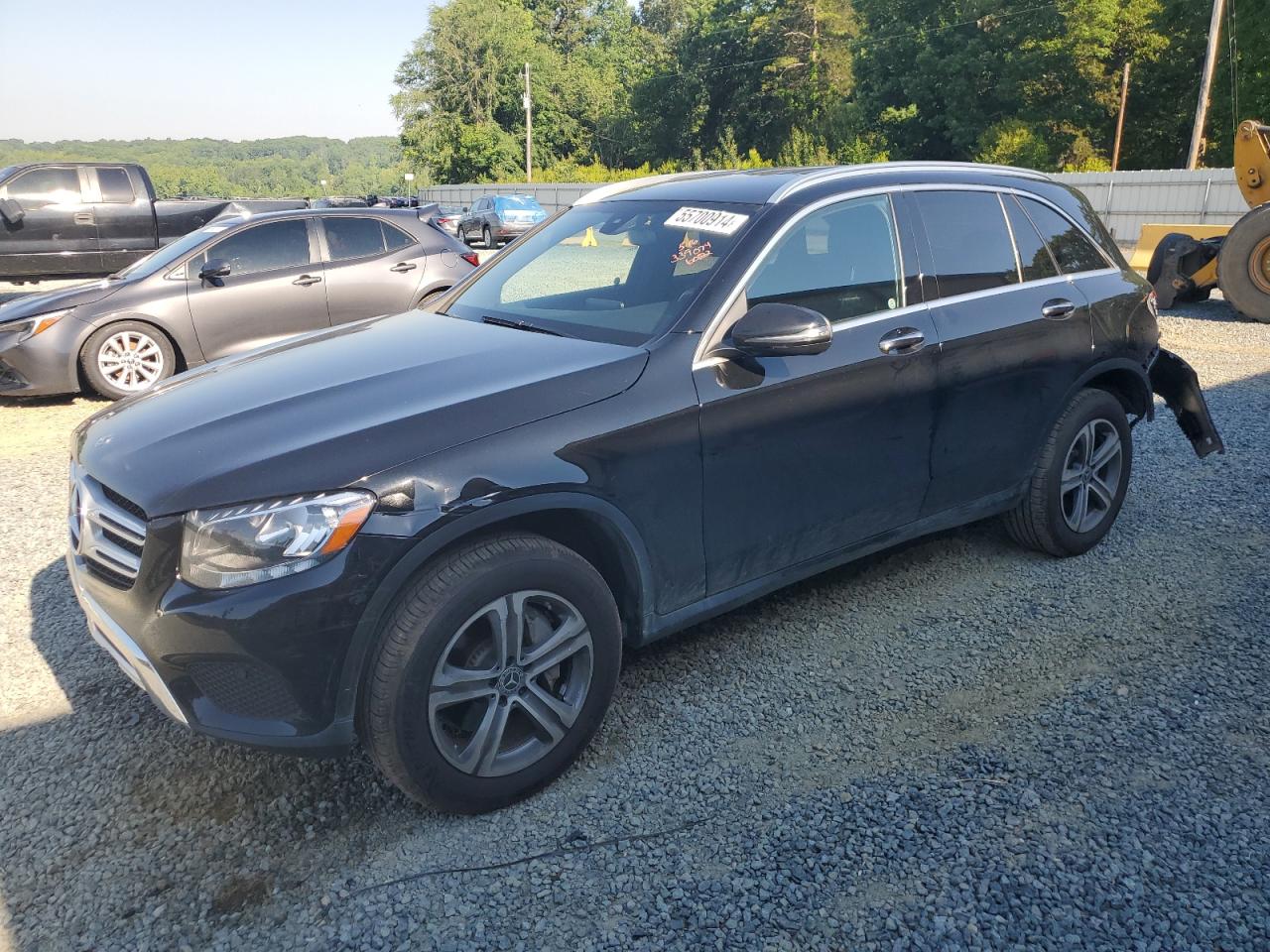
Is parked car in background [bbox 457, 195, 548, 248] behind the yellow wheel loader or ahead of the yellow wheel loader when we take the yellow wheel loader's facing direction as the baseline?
ahead

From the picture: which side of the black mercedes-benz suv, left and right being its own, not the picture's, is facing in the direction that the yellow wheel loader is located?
back

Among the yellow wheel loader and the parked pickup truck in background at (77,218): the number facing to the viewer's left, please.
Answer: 2

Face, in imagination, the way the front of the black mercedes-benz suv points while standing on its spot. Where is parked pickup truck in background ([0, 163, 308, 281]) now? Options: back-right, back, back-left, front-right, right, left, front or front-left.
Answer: right

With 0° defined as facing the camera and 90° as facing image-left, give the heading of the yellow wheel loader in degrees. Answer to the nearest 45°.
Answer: approximately 90°

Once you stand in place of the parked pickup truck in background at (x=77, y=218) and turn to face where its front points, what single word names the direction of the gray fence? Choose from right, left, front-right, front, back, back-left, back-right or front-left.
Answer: back

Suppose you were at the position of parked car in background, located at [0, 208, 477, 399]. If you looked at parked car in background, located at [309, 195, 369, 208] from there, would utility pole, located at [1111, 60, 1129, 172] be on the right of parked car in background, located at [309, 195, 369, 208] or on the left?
right

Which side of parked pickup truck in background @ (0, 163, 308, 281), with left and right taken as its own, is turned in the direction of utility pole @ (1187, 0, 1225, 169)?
back

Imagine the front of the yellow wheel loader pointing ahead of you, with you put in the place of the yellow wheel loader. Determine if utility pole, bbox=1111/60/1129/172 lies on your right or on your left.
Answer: on your right

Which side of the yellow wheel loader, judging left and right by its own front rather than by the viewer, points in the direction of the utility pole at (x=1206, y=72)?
right

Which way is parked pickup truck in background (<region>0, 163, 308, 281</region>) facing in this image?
to the viewer's left

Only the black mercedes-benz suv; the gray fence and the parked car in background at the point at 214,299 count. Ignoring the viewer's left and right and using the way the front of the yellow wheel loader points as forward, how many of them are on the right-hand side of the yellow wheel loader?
1

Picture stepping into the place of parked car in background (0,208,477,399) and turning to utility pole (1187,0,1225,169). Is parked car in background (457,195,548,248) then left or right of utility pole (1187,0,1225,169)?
left
